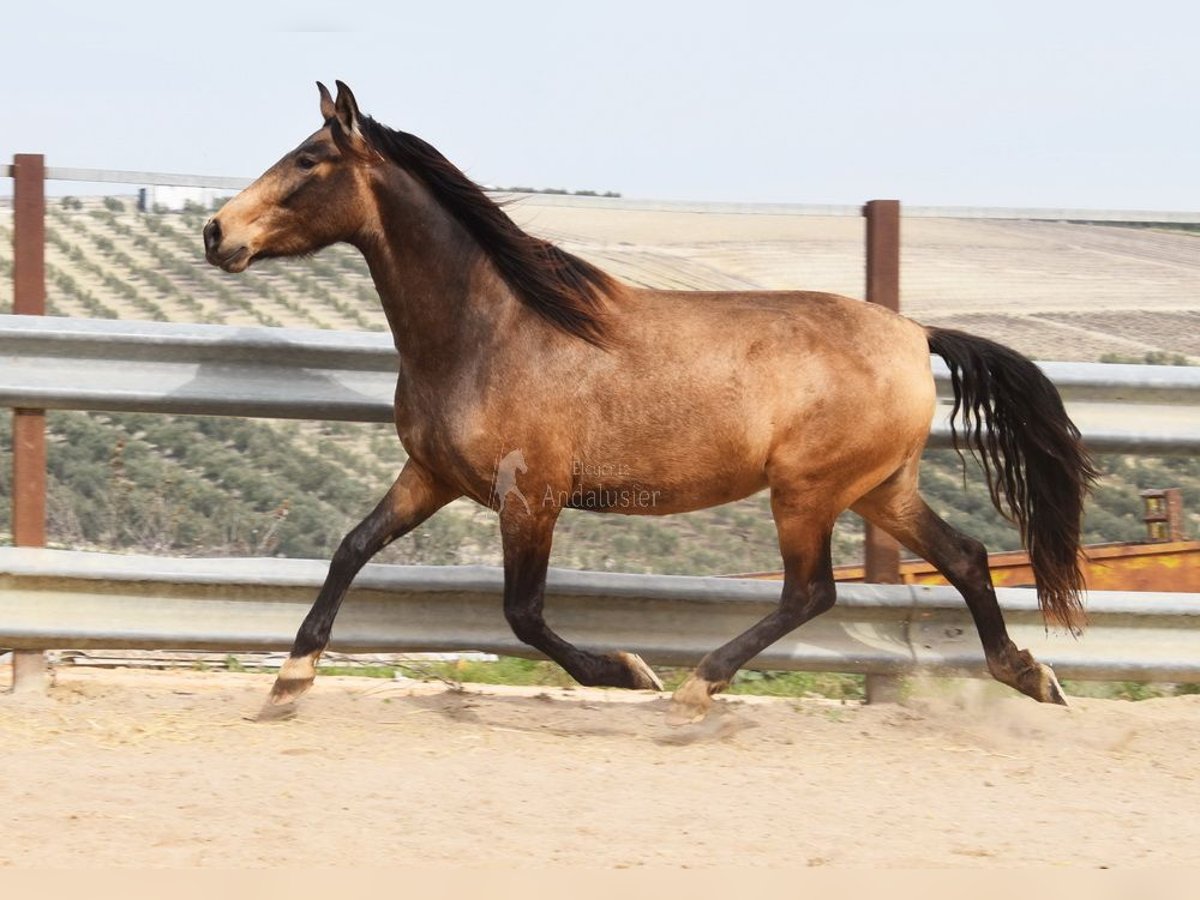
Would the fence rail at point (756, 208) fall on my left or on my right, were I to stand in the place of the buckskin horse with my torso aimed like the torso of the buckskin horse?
on my right

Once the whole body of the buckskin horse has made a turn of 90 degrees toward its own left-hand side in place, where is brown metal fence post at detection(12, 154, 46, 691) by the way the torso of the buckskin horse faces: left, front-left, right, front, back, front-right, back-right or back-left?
right

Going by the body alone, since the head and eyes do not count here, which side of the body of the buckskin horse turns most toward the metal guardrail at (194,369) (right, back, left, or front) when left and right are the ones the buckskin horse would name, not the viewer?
front

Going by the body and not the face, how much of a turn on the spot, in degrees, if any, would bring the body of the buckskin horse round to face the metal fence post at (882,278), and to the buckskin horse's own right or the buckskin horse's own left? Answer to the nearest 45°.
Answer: approximately 135° to the buckskin horse's own right

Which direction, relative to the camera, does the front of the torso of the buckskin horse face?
to the viewer's left
